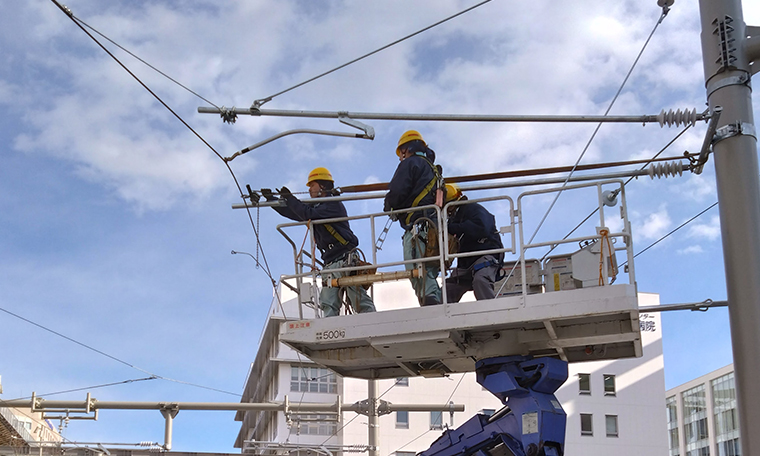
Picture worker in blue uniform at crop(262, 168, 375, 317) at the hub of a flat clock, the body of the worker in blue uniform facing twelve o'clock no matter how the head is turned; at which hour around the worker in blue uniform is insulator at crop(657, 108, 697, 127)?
The insulator is roughly at 7 o'clock from the worker in blue uniform.

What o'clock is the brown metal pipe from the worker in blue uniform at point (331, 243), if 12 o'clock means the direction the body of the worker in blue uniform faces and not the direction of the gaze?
The brown metal pipe is roughly at 6 o'clock from the worker in blue uniform.

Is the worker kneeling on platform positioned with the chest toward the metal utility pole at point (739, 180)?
no

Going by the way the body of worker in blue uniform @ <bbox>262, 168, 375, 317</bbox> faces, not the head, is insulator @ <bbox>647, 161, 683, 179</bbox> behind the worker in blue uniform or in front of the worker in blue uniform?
behind

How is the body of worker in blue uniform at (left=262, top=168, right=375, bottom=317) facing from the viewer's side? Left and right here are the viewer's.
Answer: facing to the left of the viewer

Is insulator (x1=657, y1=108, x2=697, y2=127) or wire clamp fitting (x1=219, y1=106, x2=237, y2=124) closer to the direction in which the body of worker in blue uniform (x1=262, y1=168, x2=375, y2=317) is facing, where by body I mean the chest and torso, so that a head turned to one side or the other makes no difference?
the wire clamp fitting

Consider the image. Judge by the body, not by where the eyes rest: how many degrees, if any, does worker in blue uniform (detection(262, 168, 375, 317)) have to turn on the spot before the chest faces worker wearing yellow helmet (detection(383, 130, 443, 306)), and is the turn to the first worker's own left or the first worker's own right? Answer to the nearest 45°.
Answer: approximately 135° to the first worker's own left

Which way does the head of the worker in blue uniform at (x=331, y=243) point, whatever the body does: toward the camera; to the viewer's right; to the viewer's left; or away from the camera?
to the viewer's left

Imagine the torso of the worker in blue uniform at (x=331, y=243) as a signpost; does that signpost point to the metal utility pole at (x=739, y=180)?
no
